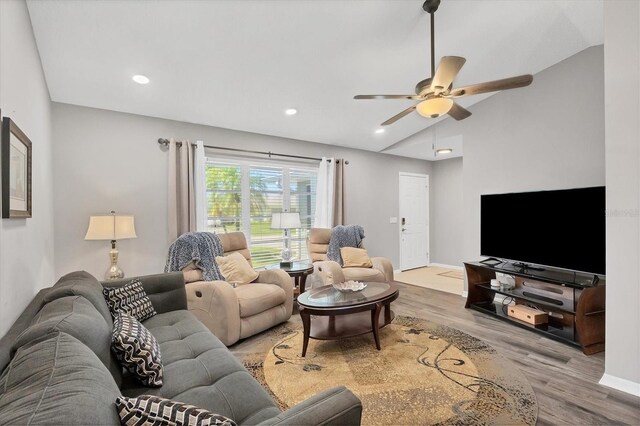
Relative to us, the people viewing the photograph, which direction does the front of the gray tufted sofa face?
facing to the right of the viewer

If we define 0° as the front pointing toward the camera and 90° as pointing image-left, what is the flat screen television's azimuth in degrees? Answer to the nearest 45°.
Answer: approximately 45°

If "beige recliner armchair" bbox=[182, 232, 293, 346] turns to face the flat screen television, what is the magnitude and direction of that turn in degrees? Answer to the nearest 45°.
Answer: approximately 45° to its left

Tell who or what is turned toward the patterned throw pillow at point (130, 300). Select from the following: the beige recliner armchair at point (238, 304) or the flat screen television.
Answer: the flat screen television

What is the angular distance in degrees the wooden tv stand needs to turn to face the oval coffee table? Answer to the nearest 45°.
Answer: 0° — it already faces it

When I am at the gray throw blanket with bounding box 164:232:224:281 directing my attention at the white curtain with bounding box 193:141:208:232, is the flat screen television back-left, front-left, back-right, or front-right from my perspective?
back-right

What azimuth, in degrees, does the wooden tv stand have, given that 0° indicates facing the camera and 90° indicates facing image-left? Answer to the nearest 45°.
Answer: approximately 45°

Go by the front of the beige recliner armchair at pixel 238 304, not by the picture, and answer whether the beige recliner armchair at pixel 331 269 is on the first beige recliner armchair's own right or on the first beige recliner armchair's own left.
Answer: on the first beige recliner armchair's own left

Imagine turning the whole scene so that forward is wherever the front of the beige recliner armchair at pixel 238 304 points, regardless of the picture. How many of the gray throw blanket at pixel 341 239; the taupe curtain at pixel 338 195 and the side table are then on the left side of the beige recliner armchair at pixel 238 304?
3

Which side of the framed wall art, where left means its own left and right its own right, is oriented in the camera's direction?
right

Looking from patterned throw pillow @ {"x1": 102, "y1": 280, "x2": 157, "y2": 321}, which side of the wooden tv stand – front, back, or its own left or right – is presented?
front

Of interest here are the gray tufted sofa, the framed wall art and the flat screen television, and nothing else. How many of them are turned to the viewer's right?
2

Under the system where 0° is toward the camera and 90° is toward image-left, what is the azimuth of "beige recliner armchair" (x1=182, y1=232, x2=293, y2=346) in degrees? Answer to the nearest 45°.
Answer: approximately 315°
